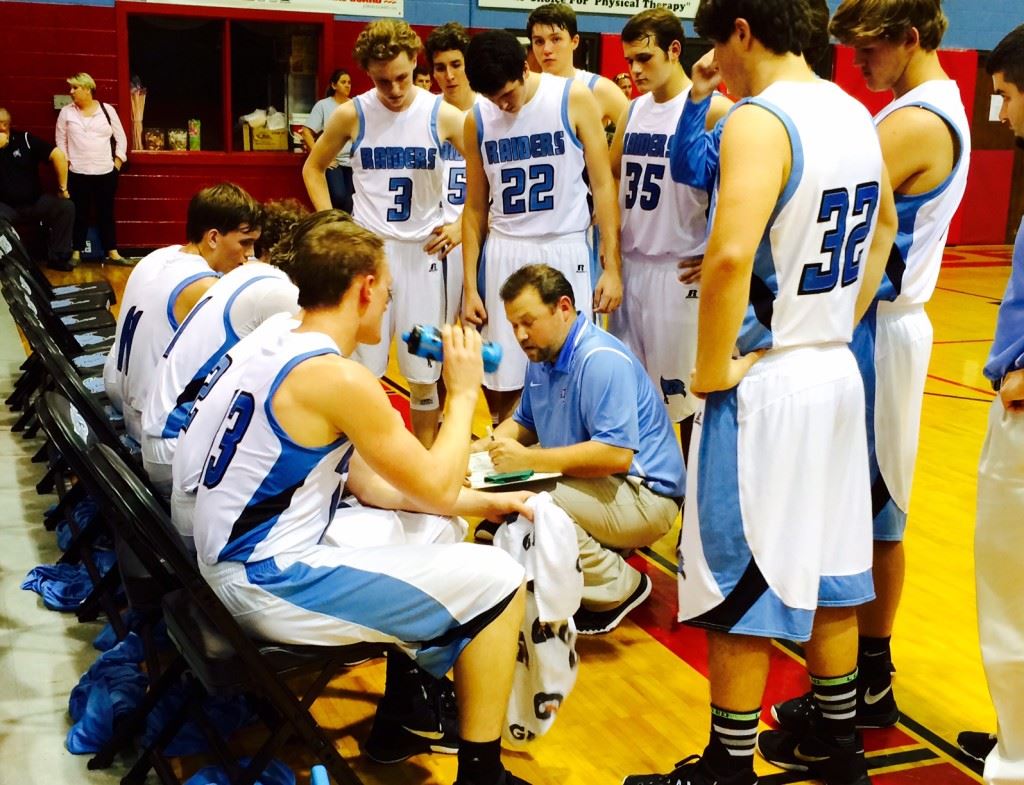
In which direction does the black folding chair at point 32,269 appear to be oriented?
to the viewer's right

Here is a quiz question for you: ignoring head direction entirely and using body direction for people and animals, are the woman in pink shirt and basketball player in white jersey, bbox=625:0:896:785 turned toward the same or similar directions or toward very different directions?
very different directions

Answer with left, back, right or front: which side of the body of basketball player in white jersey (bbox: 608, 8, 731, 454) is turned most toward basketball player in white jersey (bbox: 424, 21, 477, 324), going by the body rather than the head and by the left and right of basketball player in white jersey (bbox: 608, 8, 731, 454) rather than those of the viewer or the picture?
right

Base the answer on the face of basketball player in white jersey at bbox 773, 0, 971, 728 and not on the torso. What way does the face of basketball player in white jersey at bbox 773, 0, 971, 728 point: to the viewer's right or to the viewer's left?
to the viewer's left

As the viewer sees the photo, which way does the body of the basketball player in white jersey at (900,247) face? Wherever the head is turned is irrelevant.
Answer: to the viewer's left

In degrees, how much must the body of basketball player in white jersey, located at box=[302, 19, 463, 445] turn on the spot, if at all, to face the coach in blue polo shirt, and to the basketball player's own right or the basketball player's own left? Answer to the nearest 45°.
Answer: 0° — they already face them
